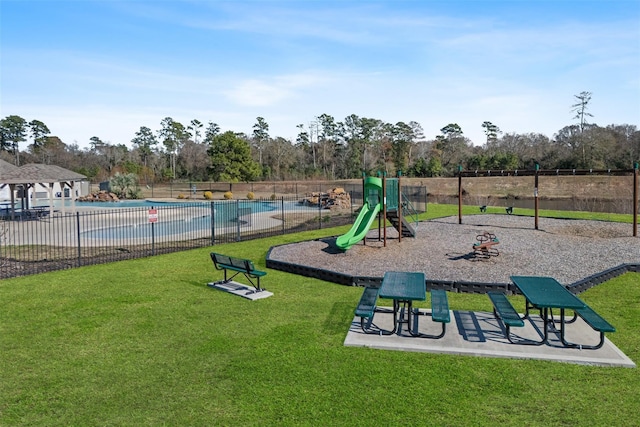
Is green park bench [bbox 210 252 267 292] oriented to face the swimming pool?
no

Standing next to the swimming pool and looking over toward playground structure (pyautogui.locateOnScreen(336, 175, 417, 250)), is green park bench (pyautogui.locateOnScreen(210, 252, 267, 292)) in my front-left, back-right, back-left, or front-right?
front-right

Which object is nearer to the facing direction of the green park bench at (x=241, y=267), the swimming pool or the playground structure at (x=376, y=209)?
the playground structure

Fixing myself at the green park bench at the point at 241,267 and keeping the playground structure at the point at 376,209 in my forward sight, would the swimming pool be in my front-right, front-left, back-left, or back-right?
front-left
